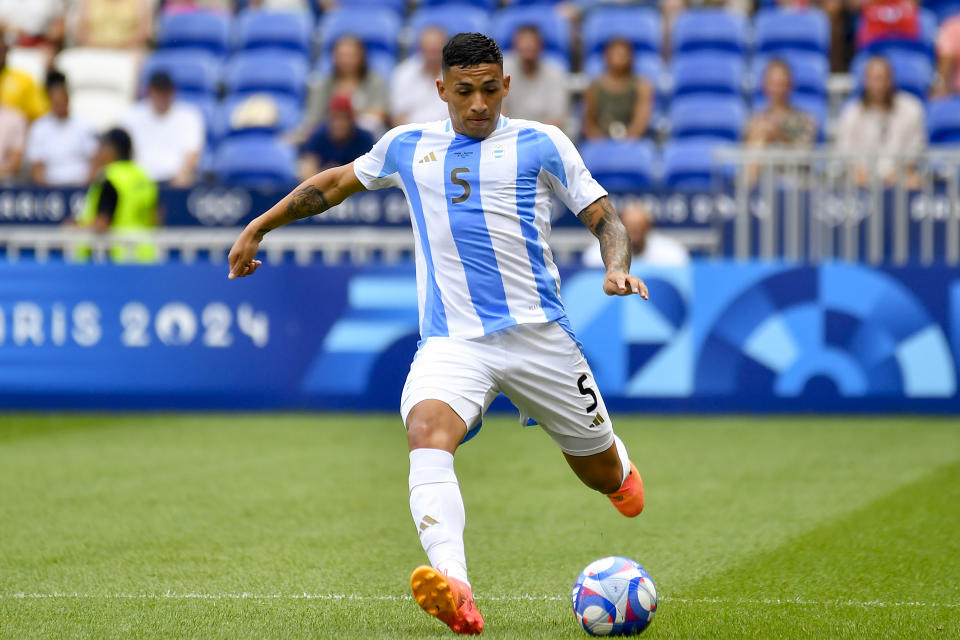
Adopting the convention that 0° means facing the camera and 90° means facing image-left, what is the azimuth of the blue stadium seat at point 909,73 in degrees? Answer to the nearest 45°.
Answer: approximately 0°

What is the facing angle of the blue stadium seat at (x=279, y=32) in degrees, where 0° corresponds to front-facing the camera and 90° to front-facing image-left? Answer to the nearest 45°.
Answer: approximately 0°

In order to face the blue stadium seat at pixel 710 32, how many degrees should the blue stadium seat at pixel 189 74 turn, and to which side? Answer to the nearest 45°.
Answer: approximately 90° to its left

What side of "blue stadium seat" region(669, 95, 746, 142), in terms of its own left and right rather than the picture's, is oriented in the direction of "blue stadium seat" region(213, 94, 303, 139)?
right

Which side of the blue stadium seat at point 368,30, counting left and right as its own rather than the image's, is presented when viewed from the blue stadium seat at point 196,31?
right

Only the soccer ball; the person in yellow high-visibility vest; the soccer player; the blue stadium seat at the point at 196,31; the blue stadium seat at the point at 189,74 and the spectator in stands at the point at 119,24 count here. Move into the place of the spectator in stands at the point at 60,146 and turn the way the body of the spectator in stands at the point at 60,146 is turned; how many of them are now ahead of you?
3

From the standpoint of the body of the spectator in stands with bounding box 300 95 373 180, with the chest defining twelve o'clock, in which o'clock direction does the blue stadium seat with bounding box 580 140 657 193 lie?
The blue stadium seat is roughly at 9 o'clock from the spectator in stands.

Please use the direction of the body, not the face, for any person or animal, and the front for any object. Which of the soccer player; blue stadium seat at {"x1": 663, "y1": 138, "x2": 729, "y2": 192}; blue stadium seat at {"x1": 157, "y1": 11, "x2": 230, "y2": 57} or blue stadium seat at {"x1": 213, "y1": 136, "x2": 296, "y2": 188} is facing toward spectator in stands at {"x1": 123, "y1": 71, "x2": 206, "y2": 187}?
blue stadium seat at {"x1": 157, "y1": 11, "x2": 230, "y2": 57}

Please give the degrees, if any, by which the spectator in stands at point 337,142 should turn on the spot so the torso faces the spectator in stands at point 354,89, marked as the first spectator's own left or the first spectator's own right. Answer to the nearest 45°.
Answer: approximately 180°
